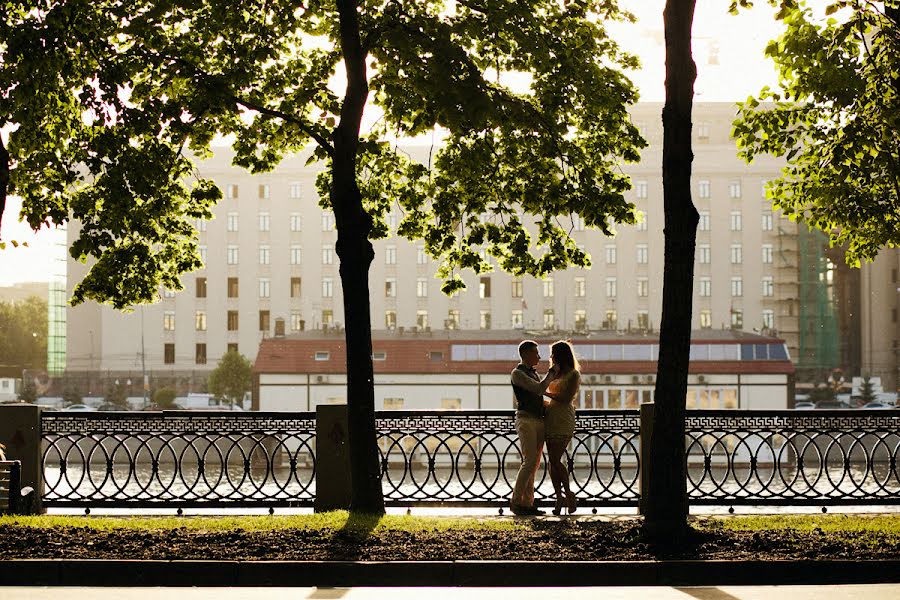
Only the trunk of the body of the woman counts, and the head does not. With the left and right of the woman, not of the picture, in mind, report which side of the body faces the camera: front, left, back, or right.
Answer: left

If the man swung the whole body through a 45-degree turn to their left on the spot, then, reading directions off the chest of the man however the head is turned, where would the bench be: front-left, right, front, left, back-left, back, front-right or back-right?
back-left

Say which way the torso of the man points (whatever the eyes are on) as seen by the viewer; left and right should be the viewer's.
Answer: facing to the right of the viewer

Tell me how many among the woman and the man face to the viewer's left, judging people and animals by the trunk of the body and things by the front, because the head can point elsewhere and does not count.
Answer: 1

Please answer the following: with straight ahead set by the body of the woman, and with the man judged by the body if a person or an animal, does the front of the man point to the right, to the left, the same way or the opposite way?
the opposite way

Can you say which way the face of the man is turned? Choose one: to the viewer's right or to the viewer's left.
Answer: to the viewer's right
